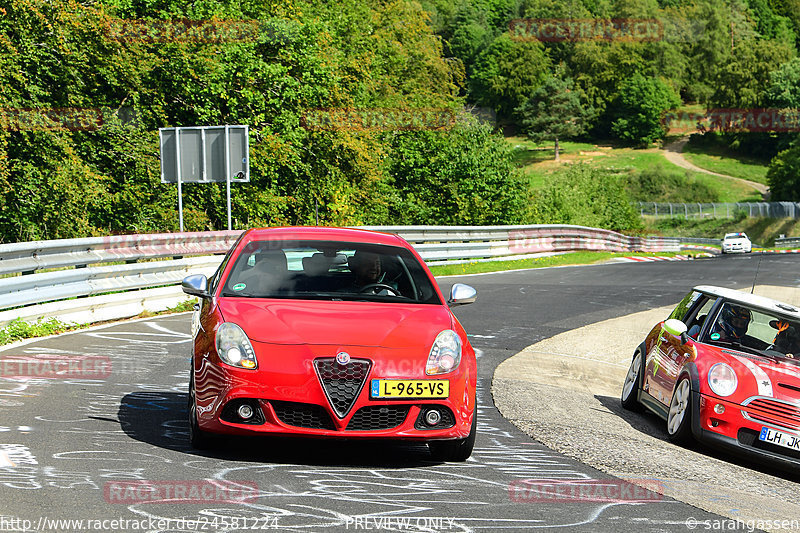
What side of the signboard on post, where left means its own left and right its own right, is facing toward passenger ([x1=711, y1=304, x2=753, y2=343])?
back

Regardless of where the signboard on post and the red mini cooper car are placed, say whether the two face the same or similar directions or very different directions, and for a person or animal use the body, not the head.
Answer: very different directions

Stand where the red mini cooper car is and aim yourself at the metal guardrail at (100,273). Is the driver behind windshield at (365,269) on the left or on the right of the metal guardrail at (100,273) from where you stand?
left

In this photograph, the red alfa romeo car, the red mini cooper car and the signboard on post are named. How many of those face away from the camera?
1

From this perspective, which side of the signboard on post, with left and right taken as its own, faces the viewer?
back

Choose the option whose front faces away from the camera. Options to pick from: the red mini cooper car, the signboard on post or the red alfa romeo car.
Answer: the signboard on post

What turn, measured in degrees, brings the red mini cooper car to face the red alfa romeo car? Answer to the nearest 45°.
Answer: approximately 90° to its right

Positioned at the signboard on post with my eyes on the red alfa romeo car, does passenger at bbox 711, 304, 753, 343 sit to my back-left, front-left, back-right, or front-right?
front-left

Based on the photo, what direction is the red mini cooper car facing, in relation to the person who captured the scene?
facing the viewer and to the right of the viewer

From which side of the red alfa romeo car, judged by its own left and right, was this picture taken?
front

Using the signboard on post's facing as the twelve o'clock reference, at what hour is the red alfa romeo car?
The red alfa romeo car is roughly at 6 o'clock from the signboard on post.

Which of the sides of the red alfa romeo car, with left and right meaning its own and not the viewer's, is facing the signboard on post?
back

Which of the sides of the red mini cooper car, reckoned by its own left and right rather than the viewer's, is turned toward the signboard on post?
back
